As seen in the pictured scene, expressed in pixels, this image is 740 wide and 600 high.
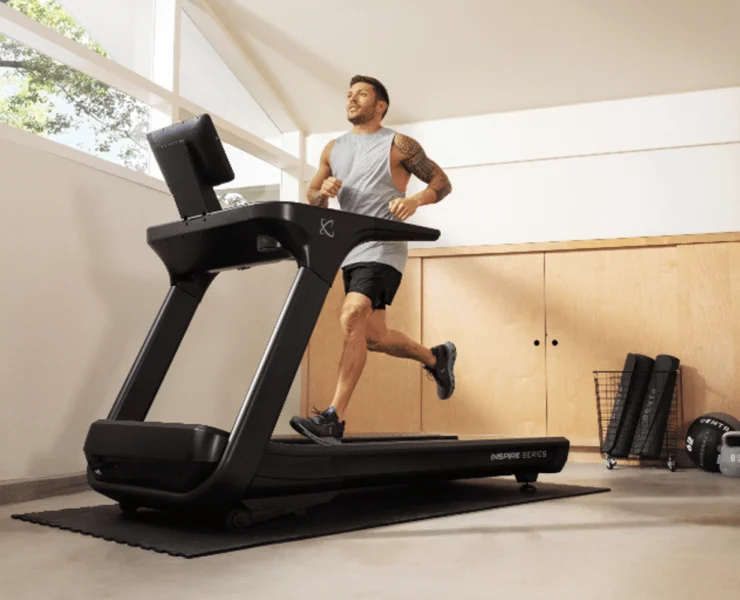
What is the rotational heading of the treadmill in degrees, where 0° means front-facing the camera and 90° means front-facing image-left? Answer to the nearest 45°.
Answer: approximately 45°

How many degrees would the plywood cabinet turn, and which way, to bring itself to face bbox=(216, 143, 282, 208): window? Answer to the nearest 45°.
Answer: approximately 90° to its right

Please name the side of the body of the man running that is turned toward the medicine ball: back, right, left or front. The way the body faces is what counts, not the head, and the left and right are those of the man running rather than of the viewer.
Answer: back

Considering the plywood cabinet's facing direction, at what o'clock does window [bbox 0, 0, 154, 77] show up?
The window is roughly at 2 o'clock from the plywood cabinet.

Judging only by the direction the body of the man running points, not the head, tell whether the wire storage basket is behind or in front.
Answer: behind

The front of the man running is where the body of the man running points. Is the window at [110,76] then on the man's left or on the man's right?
on the man's right

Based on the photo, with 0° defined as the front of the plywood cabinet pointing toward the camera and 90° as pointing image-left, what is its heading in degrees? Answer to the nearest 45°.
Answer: approximately 0°

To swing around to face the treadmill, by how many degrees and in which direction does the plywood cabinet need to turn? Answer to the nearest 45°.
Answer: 0° — it already faces it

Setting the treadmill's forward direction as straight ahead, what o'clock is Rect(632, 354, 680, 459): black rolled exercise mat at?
The black rolled exercise mat is roughly at 6 o'clock from the treadmill.
